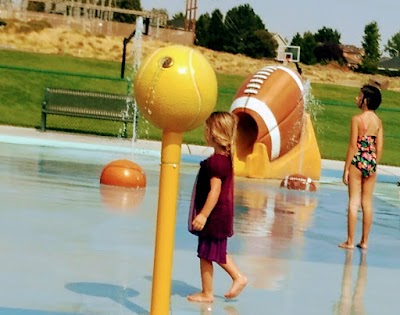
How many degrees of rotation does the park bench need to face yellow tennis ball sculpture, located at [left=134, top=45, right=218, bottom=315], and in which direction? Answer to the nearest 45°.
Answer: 0° — it already faces it

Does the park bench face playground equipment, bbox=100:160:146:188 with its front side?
yes

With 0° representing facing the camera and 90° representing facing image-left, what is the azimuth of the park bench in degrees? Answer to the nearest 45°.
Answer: approximately 0°

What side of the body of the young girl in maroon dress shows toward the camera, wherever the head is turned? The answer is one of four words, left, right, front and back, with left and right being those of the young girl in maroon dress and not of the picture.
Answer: left

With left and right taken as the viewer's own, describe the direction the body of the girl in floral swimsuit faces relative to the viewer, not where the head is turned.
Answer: facing away from the viewer and to the left of the viewer
